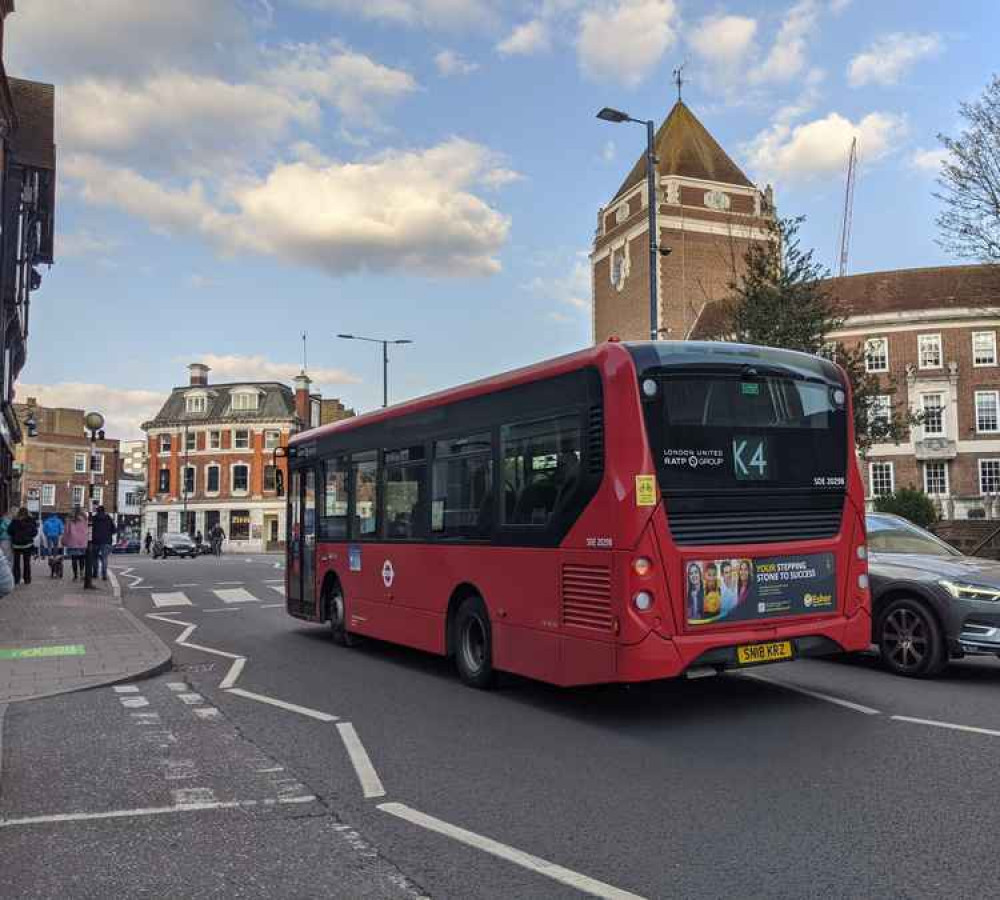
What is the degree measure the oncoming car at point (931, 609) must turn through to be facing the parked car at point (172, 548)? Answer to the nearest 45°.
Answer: approximately 180°

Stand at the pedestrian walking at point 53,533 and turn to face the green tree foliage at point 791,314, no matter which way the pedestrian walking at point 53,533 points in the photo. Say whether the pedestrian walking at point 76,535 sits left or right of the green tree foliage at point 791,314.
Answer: right

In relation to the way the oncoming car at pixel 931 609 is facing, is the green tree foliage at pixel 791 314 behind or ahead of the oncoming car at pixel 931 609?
behind

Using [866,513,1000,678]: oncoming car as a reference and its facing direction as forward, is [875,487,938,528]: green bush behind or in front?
behind

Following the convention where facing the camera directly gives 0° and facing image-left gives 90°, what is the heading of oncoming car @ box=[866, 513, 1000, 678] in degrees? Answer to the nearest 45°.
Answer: approximately 315°
